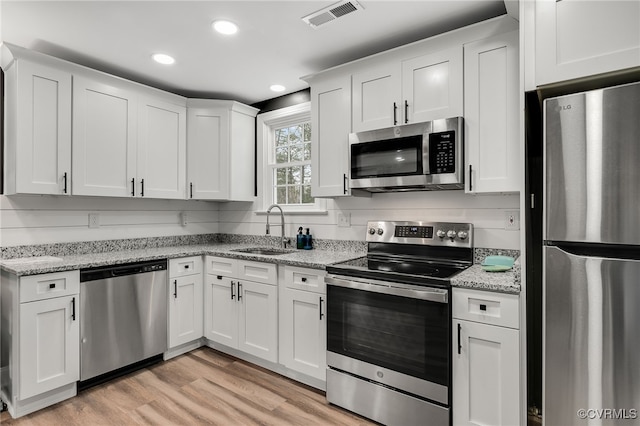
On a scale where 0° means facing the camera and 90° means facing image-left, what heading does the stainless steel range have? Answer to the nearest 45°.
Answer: approximately 45°

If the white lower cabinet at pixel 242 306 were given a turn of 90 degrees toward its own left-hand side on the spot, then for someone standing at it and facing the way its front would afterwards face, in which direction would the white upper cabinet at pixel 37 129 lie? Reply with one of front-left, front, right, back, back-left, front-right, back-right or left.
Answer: back-right

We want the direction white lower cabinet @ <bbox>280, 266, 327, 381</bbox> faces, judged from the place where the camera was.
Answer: facing the viewer and to the left of the viewer

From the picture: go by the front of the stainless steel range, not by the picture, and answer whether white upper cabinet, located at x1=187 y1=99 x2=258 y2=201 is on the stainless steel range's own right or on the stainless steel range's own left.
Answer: on the stainless steel range's own right

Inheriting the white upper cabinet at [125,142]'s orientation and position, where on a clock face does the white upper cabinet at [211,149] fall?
the white upper cabinet at [211,149] is roughly at 10 o'clock from the white upper cabinet at [125,142].

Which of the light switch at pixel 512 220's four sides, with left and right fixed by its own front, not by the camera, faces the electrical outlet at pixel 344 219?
right

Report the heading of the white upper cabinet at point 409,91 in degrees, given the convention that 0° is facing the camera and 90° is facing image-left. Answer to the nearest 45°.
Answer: approximately 45°

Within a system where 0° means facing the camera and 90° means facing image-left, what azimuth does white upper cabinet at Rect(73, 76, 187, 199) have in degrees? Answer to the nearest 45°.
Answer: approximately 315°
